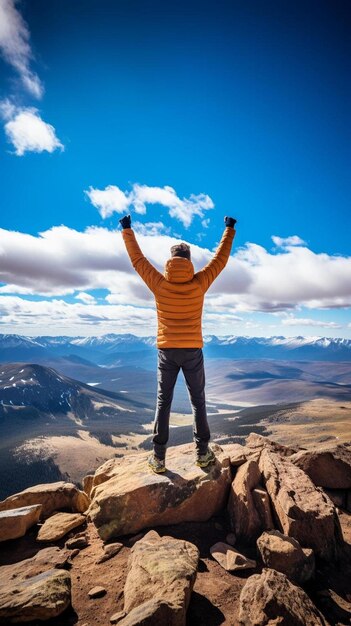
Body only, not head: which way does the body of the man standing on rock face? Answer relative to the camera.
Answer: away from the camera

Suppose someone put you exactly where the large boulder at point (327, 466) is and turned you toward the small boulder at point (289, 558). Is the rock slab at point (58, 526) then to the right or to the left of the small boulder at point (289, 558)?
right
